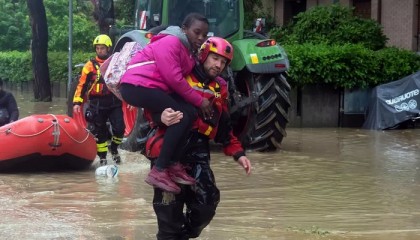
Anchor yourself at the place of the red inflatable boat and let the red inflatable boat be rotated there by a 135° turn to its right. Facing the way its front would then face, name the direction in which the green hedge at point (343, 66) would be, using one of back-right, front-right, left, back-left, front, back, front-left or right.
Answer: back-right

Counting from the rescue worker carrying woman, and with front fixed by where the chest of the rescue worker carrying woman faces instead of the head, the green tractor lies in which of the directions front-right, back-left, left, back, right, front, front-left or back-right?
back-left

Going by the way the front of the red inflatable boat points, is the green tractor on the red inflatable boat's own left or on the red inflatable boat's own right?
on the red inflatable boat's own left

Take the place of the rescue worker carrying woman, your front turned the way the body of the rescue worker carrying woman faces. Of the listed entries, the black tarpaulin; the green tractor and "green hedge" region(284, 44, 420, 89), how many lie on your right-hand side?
0

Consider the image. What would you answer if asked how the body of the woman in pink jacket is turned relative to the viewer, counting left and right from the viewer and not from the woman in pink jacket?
facing to the right of the viewer

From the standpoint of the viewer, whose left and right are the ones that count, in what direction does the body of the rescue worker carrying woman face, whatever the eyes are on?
facing the viewer and to the right of the viewer

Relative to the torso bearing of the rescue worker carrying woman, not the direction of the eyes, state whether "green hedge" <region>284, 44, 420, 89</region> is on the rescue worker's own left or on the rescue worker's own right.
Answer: on the rescue worker's own left

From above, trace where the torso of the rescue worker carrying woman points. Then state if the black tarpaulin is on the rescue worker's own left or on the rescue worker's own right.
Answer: on the rescue worker's own left

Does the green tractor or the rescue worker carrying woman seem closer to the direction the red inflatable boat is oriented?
the rescue worker carrying woman

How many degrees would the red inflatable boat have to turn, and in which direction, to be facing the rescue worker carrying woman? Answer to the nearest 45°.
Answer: approximately 45° to its right

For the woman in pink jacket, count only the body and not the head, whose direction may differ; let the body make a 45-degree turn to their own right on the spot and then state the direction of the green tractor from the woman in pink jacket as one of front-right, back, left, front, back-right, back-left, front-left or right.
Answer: back-left

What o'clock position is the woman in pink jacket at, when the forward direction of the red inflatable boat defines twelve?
The woman in pink jacket is roughly at 1 o'clock from the red inflatable boat.
